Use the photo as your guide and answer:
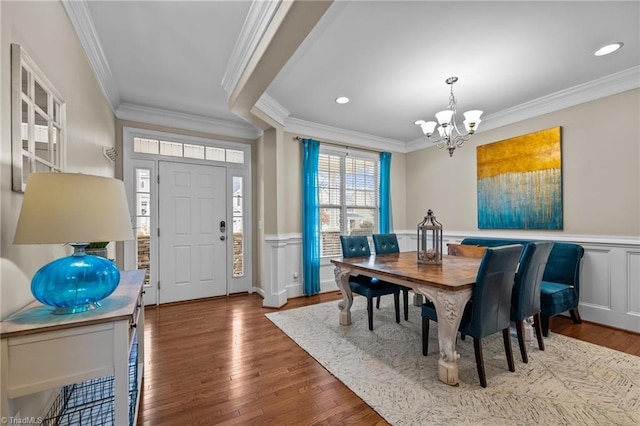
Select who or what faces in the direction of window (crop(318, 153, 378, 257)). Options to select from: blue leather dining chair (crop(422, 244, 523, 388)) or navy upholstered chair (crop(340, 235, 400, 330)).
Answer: the blue leather dining chair

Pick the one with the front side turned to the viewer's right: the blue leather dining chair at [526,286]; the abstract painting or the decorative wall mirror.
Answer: the decorative wall mirror

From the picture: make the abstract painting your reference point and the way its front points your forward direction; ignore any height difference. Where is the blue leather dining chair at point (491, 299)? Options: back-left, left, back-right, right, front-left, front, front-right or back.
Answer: front-left

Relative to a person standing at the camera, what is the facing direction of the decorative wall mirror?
facing to the right of the viewer

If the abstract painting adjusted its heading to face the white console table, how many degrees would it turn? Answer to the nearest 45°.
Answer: approximately 45° to its left

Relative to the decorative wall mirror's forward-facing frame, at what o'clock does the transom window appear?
The transom window is roughly at 10 o'clock from the decorative wall mirror.

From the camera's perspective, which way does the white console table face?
to the viewer's right

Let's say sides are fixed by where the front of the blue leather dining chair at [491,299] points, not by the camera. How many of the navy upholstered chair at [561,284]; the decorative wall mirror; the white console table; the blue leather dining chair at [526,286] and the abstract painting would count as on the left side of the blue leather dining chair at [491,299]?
2

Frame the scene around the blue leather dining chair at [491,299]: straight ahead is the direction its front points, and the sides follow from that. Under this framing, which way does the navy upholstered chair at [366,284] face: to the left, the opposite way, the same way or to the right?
the opposite way

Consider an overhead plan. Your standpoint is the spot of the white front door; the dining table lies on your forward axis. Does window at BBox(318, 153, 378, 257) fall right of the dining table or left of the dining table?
left

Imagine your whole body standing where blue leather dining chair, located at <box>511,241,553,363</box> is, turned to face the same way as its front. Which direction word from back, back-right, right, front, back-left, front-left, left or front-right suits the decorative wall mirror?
left

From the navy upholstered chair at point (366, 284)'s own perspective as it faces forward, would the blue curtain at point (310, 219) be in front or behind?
behind

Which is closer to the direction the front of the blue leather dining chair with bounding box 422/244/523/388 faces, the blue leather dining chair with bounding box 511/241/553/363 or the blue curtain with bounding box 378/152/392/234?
the blue curtain

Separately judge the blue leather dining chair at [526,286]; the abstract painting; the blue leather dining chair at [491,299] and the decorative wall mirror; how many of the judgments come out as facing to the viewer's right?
1
